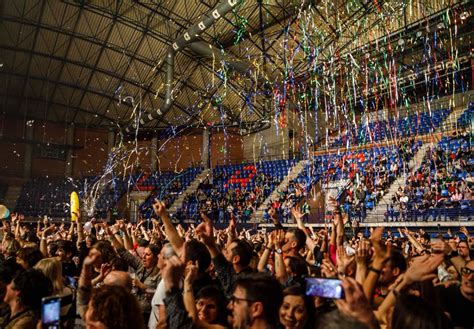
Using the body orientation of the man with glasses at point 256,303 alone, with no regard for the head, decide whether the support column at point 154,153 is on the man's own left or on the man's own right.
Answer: on the man's own right

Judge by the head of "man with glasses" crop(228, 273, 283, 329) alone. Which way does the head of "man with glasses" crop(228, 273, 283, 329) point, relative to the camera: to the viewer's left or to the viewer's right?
to the viewer's left

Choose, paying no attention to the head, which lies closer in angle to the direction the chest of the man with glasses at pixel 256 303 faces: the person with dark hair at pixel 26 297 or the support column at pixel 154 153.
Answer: the person with dark hair
